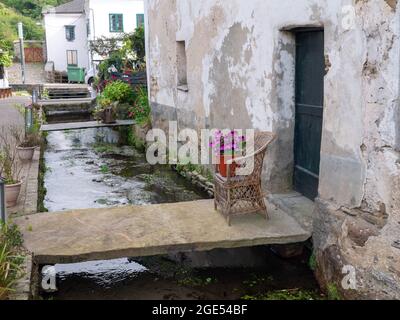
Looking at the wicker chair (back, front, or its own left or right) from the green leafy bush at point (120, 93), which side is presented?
right

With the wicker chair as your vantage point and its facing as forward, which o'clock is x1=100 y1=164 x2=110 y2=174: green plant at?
The green plant is roughly at 2 o'clock from the wicker chair.

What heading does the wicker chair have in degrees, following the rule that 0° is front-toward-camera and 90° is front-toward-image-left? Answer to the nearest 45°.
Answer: approximately 90°

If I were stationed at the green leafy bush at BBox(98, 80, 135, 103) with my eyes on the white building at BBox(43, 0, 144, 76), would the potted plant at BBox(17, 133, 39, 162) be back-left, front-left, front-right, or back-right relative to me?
back-left

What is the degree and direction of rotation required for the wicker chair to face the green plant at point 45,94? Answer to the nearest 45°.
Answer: approximately 45° to its right

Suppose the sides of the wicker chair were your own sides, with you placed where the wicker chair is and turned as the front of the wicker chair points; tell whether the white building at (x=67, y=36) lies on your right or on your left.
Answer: on your right

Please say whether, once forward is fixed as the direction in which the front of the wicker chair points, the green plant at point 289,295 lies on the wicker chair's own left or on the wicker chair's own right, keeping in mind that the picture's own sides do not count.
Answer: on the wicker chair's own left

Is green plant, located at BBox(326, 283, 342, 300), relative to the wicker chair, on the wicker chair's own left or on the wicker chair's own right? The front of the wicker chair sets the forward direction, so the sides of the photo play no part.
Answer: on the wicker chair's own left

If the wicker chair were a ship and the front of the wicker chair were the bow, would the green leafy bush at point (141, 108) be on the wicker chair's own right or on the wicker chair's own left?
on the wicker chair's own right

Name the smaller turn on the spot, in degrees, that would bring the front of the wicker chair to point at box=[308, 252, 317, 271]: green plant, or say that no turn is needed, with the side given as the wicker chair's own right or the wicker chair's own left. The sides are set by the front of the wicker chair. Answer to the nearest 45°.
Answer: approximately 135° to the wicker chair's own left

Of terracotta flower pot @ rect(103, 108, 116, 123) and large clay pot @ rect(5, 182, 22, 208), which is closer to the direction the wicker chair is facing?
the large clay pot
